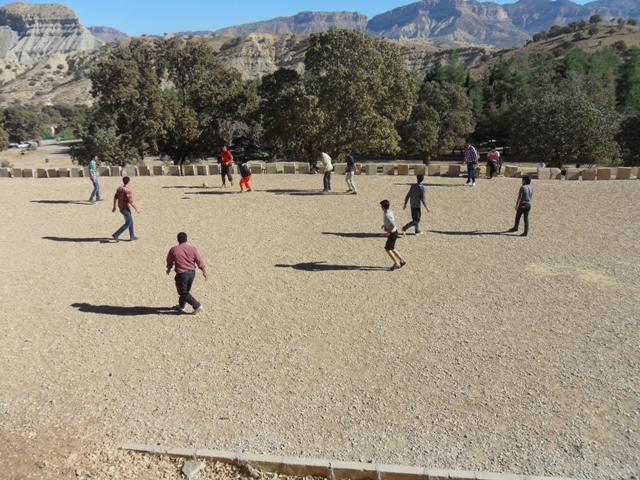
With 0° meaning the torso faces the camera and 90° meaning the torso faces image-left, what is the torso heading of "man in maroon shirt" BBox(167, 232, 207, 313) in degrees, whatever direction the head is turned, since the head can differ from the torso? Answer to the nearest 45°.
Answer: approximately 180°

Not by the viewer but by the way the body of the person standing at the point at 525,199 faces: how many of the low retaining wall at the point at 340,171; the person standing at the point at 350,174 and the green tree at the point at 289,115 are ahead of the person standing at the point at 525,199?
3

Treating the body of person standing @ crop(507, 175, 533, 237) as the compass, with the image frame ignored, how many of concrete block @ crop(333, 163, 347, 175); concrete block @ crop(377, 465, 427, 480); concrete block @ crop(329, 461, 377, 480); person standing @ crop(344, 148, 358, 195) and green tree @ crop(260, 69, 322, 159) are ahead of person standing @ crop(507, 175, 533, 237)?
3

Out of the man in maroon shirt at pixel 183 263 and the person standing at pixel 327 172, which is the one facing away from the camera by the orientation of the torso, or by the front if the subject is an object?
the man in maroon shirt

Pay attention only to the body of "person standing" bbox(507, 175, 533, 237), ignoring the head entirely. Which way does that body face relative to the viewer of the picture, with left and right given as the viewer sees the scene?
facing away from the viewer and to the left of the viewer

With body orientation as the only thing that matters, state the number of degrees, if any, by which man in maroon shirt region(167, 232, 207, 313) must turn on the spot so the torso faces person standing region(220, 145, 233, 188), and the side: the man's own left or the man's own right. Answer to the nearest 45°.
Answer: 0° — they already face them

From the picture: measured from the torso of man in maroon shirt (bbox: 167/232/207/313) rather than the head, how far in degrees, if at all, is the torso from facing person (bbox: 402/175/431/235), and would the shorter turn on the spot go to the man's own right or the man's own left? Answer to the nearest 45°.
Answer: approximately 45° to the man's own right
